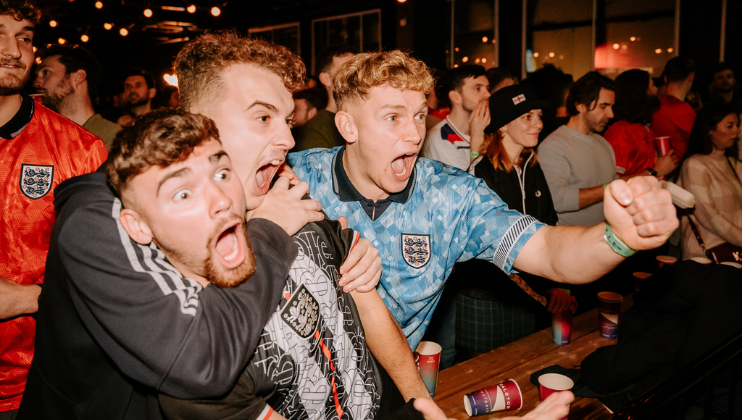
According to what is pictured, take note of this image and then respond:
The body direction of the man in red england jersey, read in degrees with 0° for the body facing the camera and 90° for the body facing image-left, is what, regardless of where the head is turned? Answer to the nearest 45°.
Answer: approximately 0°

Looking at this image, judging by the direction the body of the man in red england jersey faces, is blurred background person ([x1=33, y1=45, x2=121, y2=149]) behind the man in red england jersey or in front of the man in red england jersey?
behind

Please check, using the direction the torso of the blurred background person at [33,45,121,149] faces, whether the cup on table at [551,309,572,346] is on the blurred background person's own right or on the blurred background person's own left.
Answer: on the blurred background person's own left

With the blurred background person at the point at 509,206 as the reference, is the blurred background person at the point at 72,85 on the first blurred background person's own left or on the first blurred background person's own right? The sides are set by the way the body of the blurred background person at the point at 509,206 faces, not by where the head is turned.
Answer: on the first blurred background person's own right
